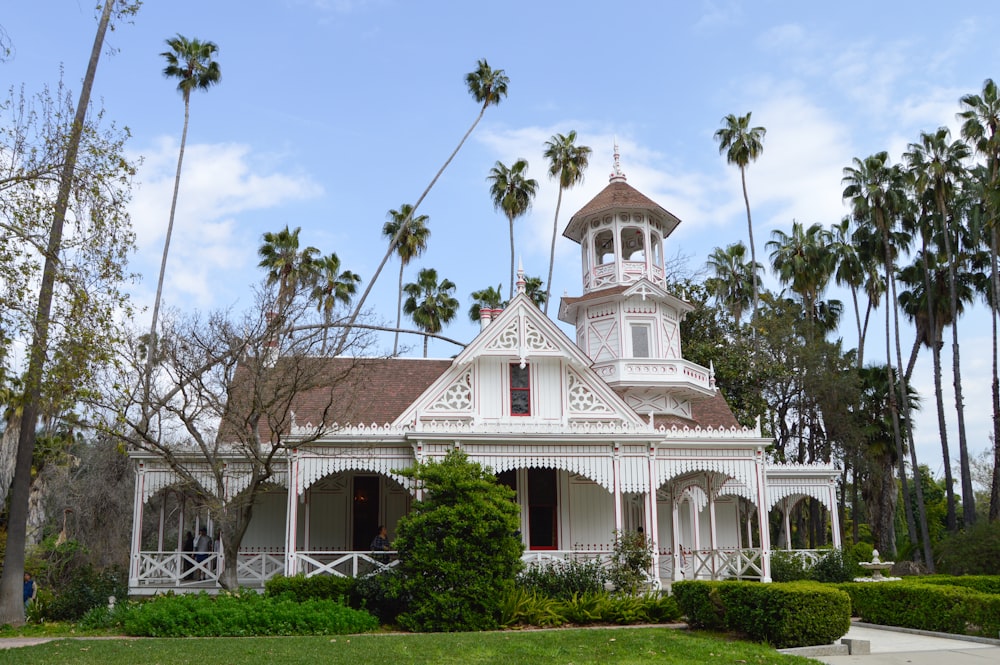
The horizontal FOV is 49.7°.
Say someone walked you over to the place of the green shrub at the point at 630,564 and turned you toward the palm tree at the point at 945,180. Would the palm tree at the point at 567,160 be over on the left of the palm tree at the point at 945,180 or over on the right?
left

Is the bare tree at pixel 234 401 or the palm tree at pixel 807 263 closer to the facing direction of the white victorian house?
the bare tree

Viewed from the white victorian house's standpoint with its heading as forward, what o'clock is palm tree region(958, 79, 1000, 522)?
The palm tree is roughly at 8 o'clock from the white victorian house.

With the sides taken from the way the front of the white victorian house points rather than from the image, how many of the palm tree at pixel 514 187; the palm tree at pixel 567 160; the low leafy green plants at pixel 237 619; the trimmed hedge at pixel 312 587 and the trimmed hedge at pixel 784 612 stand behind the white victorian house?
2

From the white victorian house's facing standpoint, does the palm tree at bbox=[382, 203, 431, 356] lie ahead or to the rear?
to the rear

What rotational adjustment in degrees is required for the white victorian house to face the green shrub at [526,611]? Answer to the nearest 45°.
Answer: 0° — it already faces it

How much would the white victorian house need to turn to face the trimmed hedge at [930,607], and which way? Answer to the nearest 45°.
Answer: approximately 45° to its left

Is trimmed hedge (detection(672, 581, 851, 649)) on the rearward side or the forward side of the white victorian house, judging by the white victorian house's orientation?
on the forward side

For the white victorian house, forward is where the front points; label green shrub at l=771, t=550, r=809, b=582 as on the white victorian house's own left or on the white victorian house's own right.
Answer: on the white victorian house's own left

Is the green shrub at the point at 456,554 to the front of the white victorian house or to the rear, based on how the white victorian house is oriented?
to the front

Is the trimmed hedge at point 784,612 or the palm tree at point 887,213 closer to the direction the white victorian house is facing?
the trimmed hedge

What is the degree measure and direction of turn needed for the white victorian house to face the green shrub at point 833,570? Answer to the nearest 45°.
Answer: approximately 90° to its left

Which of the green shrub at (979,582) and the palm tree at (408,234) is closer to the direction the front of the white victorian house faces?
the green shrub

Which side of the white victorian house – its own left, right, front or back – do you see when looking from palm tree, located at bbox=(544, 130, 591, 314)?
back

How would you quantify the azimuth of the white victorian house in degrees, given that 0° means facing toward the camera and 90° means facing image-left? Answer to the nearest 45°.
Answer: approximately 0°

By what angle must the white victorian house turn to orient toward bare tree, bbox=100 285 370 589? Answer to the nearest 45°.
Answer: approximately 45° to its right

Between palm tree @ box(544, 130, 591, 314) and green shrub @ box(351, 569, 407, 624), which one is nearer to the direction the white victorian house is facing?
the green shrub
